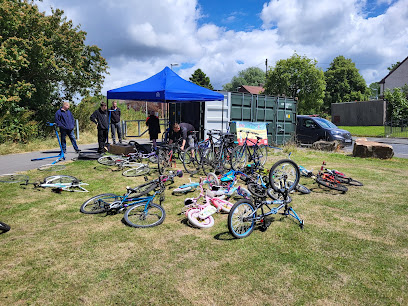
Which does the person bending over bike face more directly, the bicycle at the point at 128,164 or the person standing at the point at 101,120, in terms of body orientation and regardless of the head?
the bicycle

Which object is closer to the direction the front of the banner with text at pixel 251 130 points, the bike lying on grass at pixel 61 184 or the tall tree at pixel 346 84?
the bike lying on grass

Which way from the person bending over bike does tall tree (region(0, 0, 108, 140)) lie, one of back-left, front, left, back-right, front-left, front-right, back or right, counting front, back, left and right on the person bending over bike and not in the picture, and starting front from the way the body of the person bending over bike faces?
right

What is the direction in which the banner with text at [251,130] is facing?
toward the camera

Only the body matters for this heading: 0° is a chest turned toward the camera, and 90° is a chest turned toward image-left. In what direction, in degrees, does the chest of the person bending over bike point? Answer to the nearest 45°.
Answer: approximately 45°

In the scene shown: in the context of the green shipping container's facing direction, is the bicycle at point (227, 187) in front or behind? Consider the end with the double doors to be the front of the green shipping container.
in front

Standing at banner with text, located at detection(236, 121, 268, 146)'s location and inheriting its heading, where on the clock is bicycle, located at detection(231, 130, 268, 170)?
The bicycle is roughly at 12 o'clock from the banner with text.

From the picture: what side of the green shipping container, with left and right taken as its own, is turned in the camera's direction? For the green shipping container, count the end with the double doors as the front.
front

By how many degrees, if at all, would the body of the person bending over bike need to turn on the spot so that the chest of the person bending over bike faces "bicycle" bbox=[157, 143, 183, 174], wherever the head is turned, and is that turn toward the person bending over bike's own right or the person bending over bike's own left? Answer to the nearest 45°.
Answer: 0° — they already face it

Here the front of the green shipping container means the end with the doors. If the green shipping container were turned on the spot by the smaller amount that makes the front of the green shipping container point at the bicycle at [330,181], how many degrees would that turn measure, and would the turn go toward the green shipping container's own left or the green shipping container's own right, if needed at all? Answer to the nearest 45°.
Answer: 0° — it already faces it
